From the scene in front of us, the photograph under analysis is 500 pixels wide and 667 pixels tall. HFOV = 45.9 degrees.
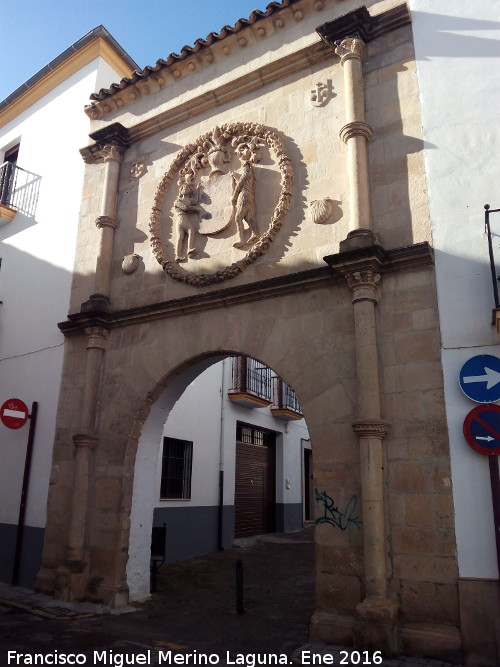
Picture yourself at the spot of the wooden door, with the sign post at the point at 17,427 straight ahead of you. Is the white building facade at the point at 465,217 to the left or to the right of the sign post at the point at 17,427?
left

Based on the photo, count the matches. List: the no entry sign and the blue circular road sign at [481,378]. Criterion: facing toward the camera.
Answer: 2

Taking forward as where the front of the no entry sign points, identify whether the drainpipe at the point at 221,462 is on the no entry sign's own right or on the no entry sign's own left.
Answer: on the no entry sign's own left

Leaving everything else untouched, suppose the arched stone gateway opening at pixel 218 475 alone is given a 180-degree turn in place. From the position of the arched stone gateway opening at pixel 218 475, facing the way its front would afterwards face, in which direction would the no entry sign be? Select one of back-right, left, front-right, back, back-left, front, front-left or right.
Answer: left

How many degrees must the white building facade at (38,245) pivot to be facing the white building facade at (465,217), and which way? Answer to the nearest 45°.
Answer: approximately 90° to its left

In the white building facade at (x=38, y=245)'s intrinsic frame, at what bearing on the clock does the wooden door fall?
The wooden door is roughly at 6 o'clock from the white building facade.

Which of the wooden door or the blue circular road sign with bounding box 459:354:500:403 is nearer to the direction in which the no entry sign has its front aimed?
the blue circular road sign

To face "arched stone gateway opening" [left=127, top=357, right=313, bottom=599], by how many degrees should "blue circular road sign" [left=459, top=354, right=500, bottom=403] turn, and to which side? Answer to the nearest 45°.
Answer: approximately 135° to its right

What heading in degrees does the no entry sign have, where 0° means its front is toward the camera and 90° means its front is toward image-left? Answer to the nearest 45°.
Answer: approximately 0°

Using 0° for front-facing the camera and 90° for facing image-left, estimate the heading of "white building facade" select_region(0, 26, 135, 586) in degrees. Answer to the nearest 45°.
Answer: approximately 45°

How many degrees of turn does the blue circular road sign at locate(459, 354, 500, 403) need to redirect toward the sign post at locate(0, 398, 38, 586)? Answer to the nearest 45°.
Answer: approximately 90° to its right

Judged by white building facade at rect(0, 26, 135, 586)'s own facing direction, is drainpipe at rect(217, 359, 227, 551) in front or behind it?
behind

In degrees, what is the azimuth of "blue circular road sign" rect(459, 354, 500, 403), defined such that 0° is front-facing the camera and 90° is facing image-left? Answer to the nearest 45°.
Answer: approximately 0°
